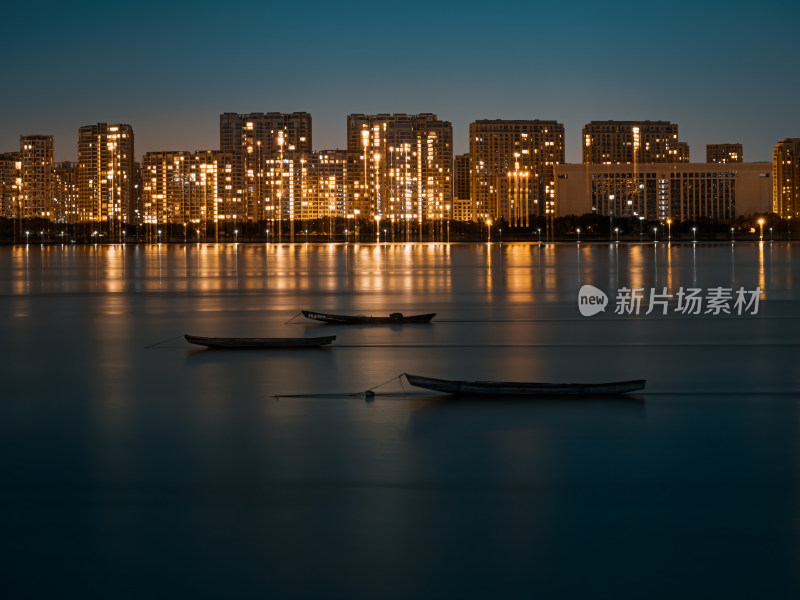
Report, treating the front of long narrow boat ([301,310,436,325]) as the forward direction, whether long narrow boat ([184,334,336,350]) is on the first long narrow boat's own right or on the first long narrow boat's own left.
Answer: on the first long narrow boat's own left

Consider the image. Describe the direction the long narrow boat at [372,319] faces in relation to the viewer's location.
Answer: facing to the left of the viewer

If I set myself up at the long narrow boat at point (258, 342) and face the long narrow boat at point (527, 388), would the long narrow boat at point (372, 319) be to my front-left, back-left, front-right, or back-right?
back-left

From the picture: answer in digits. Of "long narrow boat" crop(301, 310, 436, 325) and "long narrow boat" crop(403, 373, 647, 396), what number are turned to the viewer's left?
2

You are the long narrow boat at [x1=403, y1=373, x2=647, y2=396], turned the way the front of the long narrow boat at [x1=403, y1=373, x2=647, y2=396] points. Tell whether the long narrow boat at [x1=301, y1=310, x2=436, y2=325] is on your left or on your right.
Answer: on your right

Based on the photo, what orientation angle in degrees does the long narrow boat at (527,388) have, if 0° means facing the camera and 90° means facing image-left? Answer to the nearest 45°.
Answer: approximately 90°

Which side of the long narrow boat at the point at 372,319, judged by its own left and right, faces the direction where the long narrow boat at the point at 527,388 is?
left
